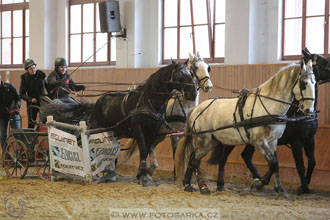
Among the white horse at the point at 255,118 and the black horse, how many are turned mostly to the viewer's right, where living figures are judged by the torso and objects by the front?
2

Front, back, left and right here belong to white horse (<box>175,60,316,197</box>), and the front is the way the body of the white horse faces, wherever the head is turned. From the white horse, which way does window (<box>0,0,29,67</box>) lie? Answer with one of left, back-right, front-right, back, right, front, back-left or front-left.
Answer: back-left

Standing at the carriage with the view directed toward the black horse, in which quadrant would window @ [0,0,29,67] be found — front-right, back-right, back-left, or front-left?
back-left

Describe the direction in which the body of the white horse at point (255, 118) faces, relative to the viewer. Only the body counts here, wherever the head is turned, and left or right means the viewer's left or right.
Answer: facing to the right of the viewer

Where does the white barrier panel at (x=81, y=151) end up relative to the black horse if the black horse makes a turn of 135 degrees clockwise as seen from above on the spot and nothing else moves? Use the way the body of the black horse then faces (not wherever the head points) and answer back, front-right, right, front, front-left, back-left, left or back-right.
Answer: front-right

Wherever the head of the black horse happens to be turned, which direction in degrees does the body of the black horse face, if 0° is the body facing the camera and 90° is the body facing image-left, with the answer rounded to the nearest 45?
approximately 270°

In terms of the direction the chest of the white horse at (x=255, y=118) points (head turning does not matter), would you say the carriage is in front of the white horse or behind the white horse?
behind

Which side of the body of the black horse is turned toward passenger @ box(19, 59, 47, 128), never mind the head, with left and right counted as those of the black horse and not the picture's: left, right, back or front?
back

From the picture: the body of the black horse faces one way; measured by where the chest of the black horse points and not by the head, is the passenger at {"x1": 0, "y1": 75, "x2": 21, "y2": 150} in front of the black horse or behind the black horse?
behind
